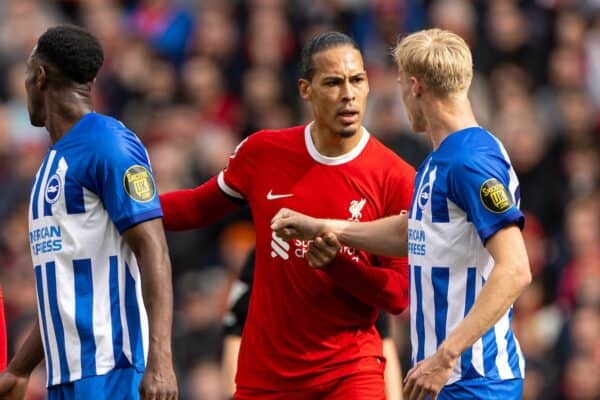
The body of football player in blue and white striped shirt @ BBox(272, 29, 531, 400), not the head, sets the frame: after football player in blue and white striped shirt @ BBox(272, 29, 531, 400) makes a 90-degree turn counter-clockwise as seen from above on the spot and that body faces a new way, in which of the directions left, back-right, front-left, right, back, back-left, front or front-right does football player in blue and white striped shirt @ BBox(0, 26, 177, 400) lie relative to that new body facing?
right

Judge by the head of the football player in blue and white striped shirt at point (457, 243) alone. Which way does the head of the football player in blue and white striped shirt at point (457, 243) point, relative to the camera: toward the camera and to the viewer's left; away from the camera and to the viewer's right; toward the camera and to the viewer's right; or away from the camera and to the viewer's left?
away from the camera and to the viewer's left

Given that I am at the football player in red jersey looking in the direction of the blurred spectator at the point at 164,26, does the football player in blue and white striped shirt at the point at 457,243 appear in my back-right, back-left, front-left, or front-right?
back-right

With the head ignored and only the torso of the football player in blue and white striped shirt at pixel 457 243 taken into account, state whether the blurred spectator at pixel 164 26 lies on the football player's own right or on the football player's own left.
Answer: on the football player's own right

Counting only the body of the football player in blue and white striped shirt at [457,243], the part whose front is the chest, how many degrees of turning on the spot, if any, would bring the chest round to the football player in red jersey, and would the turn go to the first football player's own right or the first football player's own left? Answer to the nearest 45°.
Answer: approximately 45° to the first football player's own right

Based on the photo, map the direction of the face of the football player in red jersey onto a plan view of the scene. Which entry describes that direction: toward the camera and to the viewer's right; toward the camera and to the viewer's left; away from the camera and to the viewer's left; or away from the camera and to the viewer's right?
toward the camera and to the viewer's right

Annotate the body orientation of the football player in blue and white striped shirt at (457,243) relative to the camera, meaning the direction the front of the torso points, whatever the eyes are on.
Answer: to the viewer's left
